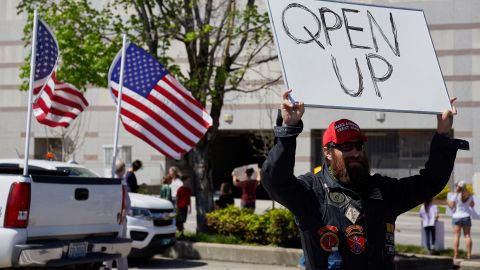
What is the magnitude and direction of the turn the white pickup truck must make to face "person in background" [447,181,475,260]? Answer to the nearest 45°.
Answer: approximately 90° to its right

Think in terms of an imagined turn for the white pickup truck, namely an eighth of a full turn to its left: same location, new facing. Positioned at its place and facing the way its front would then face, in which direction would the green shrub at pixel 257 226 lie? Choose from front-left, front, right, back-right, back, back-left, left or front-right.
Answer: back-right

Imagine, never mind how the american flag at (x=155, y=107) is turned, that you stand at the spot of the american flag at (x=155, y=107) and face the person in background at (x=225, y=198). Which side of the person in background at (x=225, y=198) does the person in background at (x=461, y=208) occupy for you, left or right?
right

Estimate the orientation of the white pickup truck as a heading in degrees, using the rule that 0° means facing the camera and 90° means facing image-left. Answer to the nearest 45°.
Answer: approximately 135°

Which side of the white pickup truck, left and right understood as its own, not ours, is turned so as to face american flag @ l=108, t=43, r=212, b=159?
right

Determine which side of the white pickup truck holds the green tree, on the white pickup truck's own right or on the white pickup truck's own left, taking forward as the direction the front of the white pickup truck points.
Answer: on the white pickup truck's own right

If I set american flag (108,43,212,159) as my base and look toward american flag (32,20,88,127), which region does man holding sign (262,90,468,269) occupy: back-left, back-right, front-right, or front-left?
back-left

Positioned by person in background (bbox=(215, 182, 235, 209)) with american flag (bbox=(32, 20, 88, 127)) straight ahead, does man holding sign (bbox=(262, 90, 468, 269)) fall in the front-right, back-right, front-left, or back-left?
front-left
